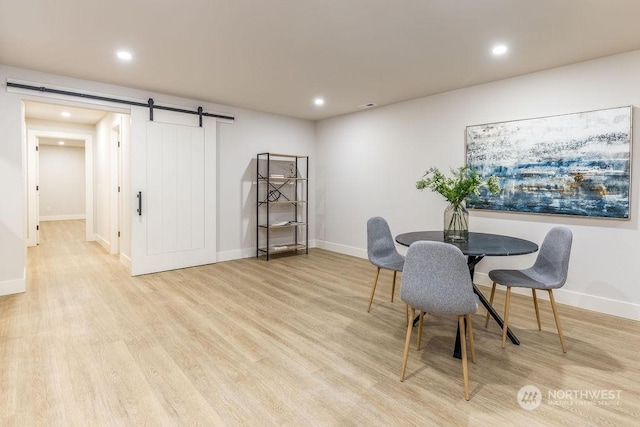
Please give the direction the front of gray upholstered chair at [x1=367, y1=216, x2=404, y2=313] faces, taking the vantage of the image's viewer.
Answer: facing the viewer and to the right of the viewer

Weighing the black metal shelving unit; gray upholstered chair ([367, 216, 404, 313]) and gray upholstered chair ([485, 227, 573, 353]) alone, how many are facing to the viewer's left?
1

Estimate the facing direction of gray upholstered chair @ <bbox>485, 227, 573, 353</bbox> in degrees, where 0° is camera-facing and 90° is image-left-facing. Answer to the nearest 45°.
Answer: approximately 90°

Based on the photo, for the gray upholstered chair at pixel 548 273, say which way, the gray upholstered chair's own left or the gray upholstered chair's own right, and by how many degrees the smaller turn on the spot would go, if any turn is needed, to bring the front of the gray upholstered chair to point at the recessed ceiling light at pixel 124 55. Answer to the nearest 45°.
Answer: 0° — it already faces it

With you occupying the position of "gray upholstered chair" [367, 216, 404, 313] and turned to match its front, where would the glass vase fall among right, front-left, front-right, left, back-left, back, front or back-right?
front

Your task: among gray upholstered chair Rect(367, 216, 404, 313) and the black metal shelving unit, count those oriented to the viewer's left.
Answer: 0

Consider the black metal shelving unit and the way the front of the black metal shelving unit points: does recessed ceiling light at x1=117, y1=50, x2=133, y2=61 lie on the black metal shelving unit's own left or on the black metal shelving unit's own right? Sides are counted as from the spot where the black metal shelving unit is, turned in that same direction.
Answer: on the black metal shelving unit's own right

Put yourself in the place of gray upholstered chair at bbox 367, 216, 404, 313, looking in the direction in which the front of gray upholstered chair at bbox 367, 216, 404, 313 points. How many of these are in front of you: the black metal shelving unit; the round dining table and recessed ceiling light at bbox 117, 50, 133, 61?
1

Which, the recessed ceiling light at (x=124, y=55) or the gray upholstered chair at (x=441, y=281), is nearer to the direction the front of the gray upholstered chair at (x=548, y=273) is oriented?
the recessed ceiling light

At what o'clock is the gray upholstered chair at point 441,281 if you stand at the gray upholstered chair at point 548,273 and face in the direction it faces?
the gray upholstered chair at point 441,281 is roughly at 10 o'clock from the gray upholstered chair at point 548,273.

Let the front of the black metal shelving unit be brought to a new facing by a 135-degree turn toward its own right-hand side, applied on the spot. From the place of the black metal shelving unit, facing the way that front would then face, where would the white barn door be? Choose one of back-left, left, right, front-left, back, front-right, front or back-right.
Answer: front-left

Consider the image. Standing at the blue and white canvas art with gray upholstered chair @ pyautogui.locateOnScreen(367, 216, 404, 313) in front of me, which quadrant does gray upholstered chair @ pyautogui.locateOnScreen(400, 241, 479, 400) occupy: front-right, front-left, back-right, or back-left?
front-left

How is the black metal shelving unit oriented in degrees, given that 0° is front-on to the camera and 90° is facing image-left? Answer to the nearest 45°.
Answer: approximately 315°

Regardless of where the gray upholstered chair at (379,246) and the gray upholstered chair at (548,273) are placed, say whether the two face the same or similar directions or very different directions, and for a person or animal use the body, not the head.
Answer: very different directions

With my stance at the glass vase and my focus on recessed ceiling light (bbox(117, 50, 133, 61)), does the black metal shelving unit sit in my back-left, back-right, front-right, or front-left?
front-right
